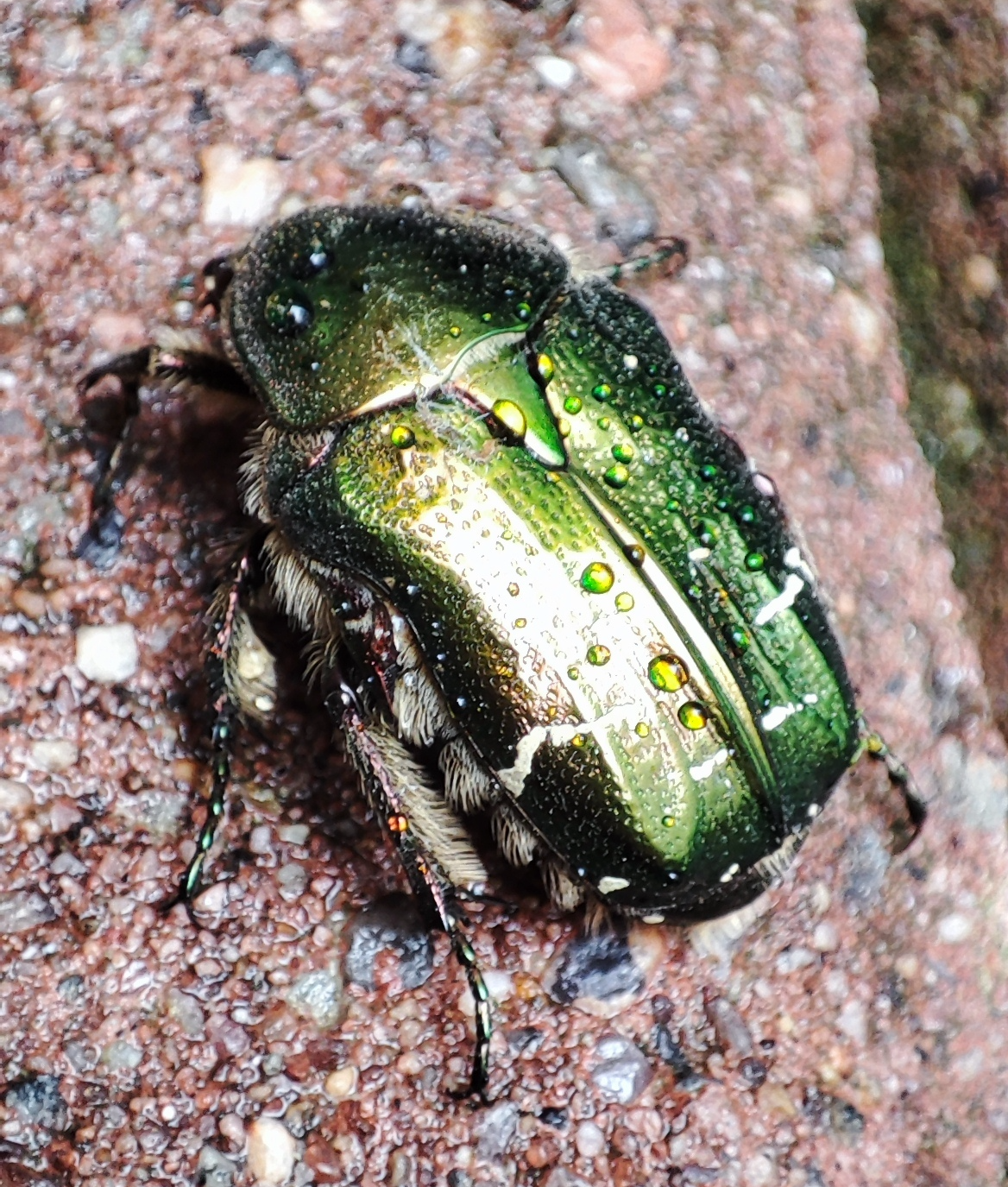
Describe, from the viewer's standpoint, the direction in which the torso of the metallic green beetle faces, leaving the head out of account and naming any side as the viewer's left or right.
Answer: facing away from the viewer and to the left of the viewer
